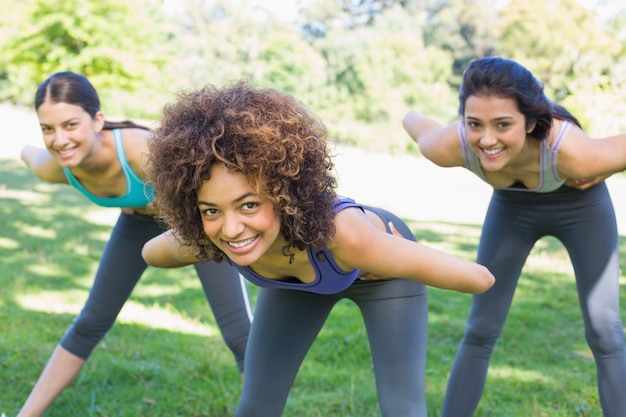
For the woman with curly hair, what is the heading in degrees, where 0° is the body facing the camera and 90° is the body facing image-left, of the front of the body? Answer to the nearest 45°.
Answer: approximately 45°

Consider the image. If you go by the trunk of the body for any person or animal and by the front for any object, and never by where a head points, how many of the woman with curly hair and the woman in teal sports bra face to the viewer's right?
0

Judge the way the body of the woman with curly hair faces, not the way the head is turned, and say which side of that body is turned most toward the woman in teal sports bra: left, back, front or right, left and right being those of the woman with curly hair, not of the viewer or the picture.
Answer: right

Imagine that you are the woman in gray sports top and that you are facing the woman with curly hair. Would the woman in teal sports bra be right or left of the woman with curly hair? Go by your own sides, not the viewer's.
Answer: right

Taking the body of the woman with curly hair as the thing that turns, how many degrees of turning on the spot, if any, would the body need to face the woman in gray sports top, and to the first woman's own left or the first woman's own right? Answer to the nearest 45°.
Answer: approximately 180°

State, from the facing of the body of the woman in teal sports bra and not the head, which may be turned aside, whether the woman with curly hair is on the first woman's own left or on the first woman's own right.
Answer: on the first woman's own left

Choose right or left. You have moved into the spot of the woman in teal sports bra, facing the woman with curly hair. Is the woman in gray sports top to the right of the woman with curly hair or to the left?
left
